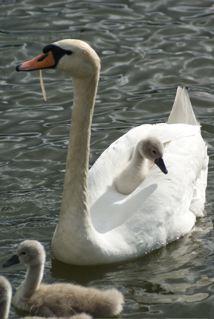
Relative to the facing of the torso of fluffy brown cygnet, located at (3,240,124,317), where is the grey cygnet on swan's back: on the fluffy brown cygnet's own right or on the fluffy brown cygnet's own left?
on the fluffy brown cygnet's own right

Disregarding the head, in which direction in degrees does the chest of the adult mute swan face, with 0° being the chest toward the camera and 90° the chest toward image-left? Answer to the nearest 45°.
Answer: approximately 45°

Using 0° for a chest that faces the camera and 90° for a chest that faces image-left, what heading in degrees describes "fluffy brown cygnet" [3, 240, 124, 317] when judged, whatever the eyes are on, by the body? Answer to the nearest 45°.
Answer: approximately 90°

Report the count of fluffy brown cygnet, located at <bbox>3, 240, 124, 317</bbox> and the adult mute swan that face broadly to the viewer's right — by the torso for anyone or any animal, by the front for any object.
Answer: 0
